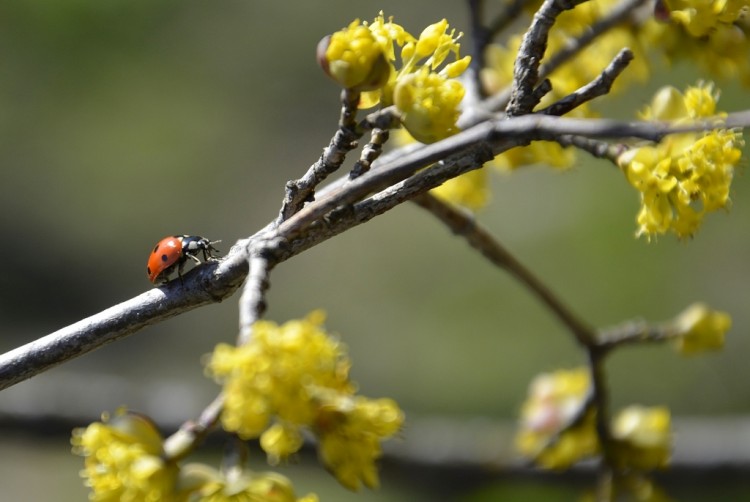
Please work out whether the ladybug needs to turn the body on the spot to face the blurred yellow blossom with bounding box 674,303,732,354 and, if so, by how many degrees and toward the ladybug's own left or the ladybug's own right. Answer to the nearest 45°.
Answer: approximately 45° to the ladybug's own left

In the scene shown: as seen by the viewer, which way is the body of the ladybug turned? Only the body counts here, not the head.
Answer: to the viewer's right

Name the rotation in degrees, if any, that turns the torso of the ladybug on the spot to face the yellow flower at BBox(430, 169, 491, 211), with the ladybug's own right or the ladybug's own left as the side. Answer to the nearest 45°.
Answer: approximately 45° to the ladybug's own left
